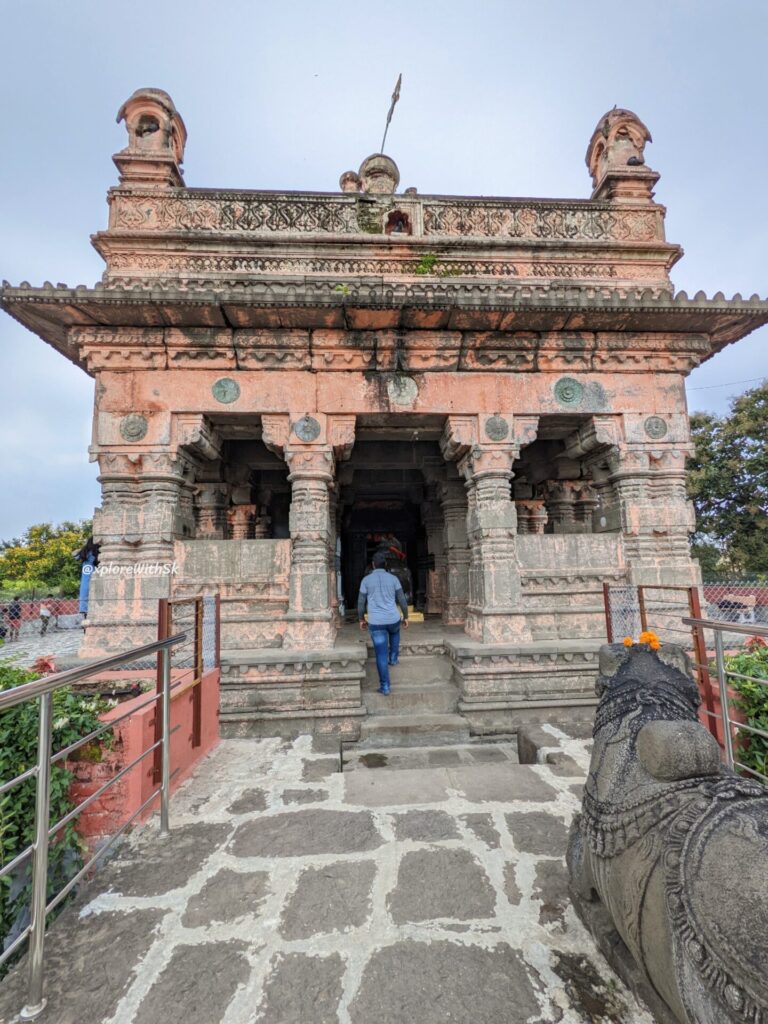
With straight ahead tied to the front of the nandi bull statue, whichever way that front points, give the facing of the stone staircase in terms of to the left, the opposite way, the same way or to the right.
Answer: the opposite way

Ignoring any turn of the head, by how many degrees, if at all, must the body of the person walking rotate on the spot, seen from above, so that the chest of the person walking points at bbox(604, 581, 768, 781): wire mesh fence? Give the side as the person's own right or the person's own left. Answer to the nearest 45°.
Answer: approximately 135° to the person's own right

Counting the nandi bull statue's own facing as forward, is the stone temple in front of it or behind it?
in front

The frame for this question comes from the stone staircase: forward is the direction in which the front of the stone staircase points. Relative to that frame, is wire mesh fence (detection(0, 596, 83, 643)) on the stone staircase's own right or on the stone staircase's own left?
on the stone staircase's own right

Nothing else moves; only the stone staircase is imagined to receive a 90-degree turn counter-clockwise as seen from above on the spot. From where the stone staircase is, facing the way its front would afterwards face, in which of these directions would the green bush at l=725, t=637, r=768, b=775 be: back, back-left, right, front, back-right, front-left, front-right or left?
front-right

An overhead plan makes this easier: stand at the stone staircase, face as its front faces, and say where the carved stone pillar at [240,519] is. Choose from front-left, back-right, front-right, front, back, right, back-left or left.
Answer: back-right

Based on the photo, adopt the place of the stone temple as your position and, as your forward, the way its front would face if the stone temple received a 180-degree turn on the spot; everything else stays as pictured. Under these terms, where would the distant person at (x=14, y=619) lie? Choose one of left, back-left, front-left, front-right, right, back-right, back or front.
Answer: front-left

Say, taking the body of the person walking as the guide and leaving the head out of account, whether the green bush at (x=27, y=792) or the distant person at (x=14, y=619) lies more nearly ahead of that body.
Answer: the distant person

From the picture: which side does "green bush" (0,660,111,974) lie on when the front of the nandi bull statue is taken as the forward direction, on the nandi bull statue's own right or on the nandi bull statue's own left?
on the nandi bull statue's own left

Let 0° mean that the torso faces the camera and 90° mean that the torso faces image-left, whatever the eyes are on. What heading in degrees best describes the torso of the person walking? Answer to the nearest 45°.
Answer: approximately 180°

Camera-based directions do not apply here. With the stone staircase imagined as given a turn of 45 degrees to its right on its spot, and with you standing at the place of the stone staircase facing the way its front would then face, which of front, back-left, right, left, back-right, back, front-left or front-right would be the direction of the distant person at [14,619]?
right

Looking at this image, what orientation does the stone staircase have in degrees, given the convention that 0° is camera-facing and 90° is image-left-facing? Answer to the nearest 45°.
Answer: approximately 0°

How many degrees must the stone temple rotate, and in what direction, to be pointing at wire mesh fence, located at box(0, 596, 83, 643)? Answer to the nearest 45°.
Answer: approximately 45° to its right

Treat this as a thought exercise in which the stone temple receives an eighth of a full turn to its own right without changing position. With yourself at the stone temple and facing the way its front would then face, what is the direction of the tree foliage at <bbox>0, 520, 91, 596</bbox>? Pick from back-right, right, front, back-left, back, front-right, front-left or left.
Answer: right

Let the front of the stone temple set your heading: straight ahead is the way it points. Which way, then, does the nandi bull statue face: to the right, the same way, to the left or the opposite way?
the opposite way

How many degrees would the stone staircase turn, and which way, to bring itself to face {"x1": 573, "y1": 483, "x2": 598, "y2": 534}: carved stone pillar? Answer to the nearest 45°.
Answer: approximately 135° to its left
